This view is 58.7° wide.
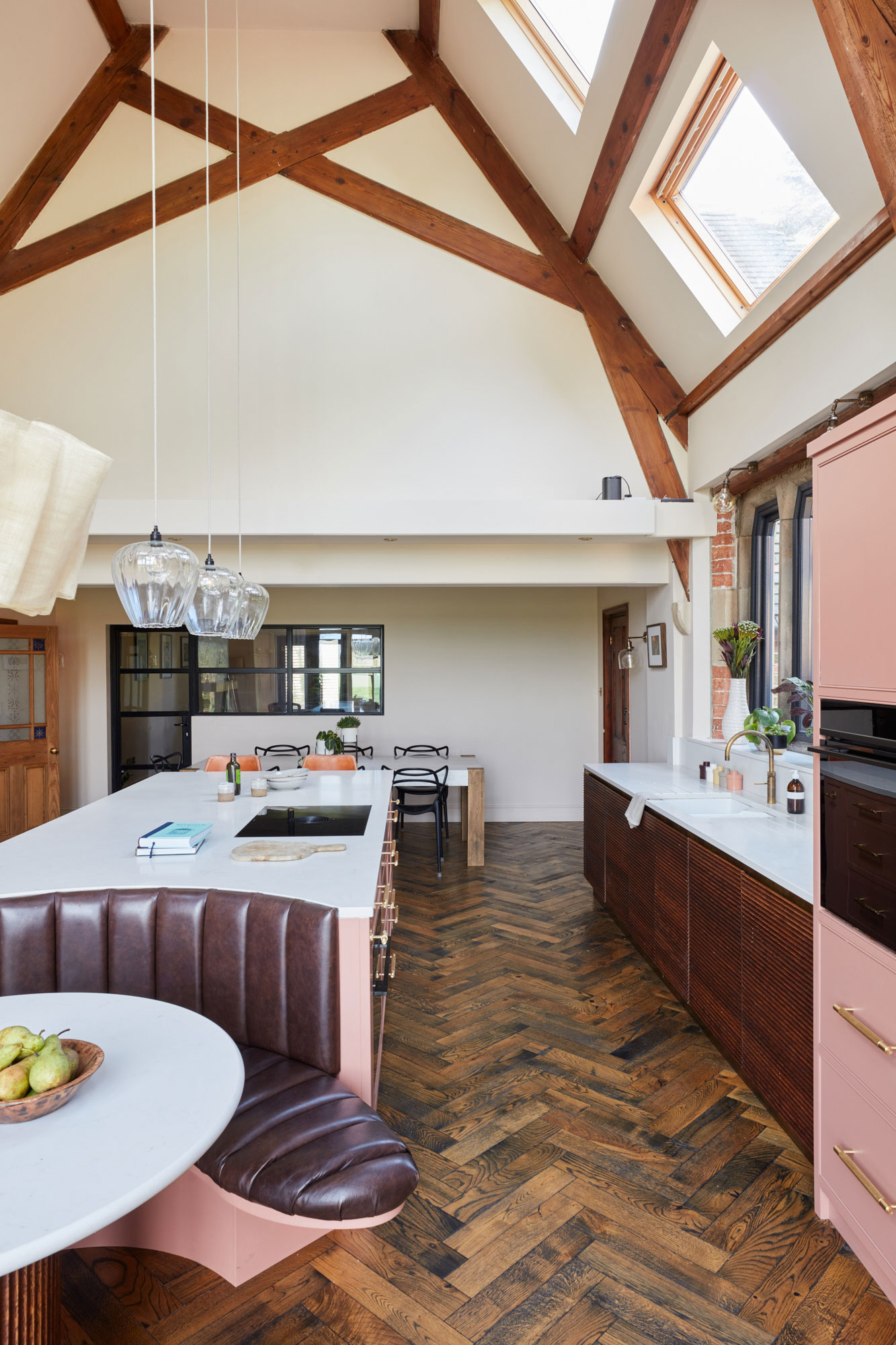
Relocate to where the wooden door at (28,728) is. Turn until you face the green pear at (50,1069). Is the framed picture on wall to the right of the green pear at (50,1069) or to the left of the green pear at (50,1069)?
left

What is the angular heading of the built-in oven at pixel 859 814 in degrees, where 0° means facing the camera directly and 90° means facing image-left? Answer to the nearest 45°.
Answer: approximately 45°

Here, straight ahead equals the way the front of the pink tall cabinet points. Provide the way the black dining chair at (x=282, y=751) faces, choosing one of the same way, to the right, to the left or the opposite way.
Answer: to the left

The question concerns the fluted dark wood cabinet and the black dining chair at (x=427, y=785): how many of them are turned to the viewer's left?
1

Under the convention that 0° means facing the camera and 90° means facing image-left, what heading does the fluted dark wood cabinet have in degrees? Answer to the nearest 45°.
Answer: approximately 90°

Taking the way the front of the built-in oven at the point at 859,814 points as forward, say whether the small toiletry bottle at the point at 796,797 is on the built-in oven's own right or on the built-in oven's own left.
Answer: on the built-in oven's own right

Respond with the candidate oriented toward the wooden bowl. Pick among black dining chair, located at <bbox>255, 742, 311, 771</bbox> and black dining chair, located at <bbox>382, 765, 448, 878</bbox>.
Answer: black dining chair, located at <bbox>255, 742, 311, 771</bbox>

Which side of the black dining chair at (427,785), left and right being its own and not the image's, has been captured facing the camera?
back

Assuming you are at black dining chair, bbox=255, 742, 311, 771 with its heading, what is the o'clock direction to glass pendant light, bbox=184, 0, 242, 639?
The glass pendant light is roughly at 12 o'clock from the black dining chair.

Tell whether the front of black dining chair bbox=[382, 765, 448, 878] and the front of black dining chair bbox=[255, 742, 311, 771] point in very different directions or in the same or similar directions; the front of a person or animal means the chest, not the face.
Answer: very different directions

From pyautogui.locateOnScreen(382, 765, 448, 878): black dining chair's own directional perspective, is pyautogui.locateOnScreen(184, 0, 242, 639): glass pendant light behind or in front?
behind

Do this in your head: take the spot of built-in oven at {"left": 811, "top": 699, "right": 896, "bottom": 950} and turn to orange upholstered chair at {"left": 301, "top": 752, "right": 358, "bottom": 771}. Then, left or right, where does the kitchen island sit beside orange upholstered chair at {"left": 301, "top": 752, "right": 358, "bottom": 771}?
left

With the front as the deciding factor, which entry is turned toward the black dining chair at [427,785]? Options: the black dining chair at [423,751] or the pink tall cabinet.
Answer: the black dining chair at [423,751]

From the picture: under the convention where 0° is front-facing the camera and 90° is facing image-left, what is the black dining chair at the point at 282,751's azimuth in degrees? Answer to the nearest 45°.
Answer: approximately 0°
